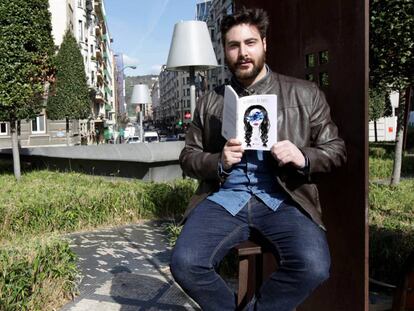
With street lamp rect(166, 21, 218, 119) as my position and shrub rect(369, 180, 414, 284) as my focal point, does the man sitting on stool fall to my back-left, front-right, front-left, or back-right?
front-right

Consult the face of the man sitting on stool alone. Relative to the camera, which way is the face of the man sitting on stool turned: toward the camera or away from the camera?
toward the camera

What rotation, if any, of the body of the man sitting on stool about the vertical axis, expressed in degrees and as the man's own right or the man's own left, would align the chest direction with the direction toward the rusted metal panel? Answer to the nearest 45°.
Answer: approximately 135° to the man's own left

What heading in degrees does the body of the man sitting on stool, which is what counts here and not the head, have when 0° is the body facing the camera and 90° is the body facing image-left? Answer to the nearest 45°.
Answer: approximately 0°

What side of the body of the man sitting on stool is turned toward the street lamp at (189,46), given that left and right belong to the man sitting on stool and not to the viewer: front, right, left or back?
back

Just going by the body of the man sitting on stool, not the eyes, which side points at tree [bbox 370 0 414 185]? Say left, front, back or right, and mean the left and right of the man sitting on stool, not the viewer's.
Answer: back

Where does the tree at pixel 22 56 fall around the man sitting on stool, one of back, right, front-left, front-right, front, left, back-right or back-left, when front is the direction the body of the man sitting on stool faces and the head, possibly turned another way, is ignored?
back-right

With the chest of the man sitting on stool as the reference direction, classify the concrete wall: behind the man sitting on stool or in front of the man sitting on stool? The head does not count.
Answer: behind

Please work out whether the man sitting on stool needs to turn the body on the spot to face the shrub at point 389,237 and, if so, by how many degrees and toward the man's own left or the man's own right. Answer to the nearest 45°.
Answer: approximately 135° to the man's own left

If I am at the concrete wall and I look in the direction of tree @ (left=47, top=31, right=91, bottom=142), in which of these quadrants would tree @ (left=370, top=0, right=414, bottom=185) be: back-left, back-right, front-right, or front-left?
back-right
